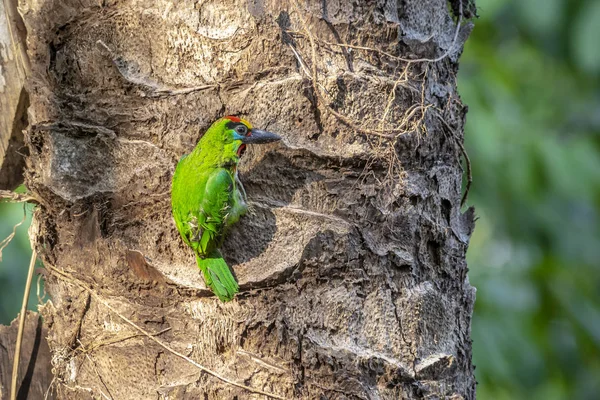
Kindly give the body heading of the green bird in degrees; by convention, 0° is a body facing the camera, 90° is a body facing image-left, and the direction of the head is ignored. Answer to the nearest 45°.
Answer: approximately 225°
